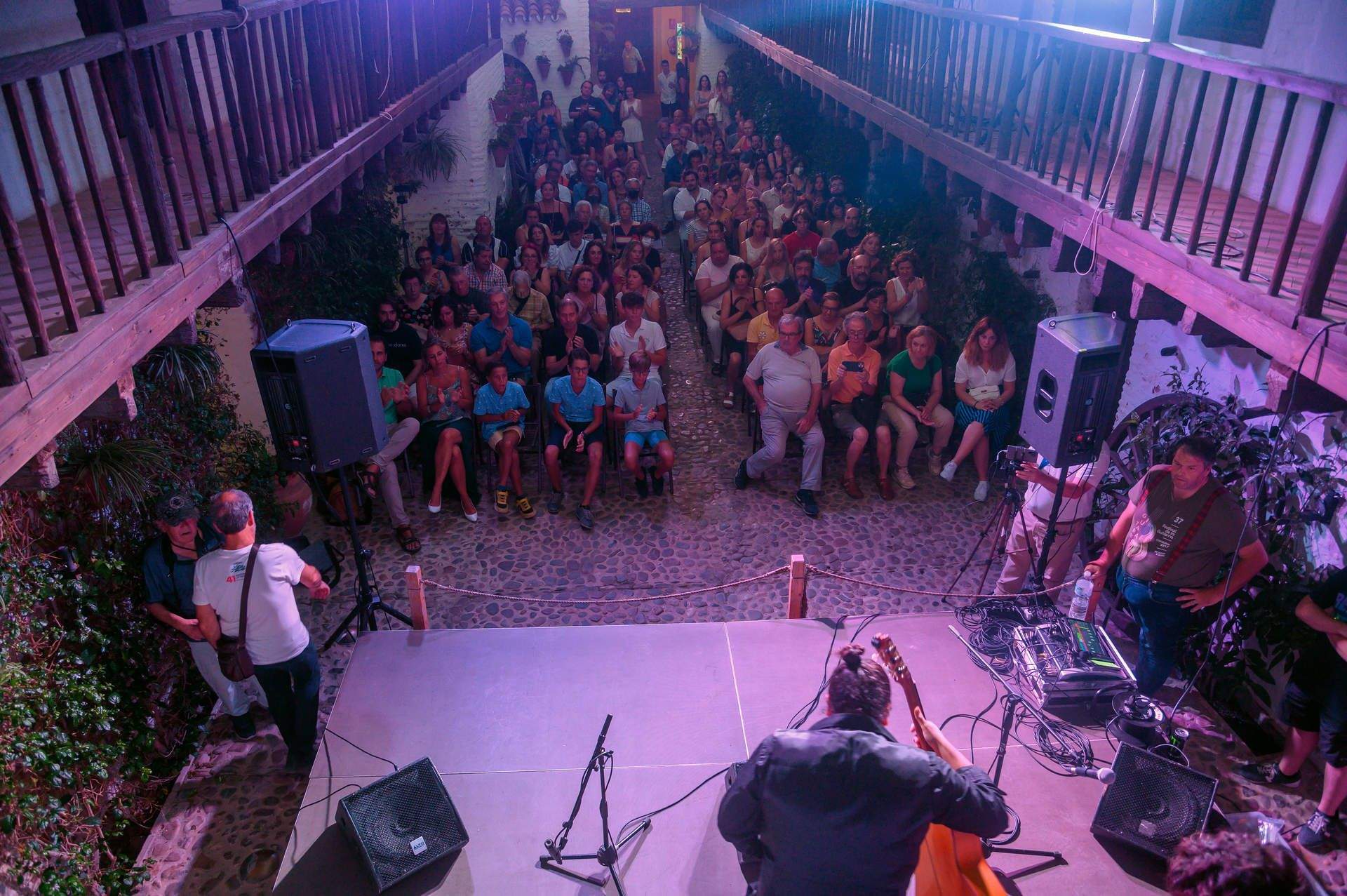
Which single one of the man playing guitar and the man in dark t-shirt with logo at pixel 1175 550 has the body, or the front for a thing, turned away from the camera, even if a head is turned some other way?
the man playing guitar

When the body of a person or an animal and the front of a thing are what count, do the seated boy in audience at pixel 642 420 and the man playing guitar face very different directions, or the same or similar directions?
very different directions

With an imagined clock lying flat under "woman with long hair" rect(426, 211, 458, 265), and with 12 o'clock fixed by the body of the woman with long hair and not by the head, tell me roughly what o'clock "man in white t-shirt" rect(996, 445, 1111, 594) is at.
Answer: The man in white t-shirt is roughly at 11 o'clock from the woman with long hair.

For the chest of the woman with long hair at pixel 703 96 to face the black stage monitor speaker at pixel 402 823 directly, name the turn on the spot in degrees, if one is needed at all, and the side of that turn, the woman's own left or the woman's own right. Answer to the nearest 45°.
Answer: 0° — they already face it

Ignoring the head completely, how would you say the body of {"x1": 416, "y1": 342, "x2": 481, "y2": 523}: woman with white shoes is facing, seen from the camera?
toward the camera

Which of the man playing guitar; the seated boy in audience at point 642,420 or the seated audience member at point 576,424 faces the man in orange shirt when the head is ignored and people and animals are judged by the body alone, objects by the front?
the man playing guitar

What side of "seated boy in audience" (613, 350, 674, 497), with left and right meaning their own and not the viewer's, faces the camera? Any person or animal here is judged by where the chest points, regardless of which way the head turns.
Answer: front

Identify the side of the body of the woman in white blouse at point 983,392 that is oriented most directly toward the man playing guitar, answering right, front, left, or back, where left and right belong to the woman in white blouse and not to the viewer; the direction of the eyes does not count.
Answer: front

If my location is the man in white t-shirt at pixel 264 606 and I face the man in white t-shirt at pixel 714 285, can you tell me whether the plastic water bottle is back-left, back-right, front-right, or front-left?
front-right

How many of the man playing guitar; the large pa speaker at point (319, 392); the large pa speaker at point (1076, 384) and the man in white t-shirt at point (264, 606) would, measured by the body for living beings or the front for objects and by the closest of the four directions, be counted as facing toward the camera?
0

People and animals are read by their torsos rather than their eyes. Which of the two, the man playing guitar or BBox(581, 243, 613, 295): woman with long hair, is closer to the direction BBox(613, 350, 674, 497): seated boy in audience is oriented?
the man playing guitar

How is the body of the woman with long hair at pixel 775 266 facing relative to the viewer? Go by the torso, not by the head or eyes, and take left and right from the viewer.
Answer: facing the viewer

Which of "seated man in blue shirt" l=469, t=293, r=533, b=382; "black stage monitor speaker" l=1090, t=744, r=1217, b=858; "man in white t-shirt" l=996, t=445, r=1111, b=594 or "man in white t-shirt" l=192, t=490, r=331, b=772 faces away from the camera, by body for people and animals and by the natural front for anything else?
"man in white t-shirt" l=192, t=490, r=331, b=772

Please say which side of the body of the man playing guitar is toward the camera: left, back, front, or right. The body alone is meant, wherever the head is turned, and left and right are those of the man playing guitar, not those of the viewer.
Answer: back

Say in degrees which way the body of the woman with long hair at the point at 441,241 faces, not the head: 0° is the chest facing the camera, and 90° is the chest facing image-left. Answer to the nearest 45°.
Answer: approximately 0°

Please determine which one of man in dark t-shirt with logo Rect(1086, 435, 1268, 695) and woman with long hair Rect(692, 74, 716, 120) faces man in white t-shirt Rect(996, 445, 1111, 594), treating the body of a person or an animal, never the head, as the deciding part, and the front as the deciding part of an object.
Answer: the woman with long hair
